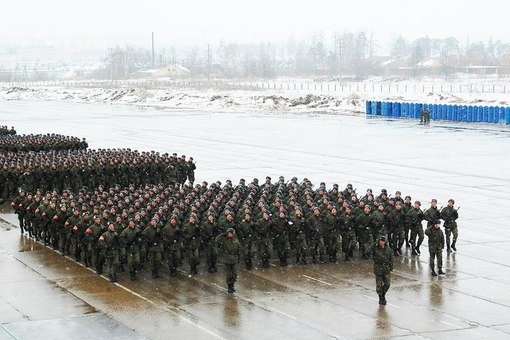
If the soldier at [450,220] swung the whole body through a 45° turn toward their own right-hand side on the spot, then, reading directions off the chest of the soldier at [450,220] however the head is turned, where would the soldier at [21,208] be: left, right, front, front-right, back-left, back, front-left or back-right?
right

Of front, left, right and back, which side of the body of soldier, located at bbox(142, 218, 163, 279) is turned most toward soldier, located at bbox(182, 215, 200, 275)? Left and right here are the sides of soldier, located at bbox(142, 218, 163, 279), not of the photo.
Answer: left

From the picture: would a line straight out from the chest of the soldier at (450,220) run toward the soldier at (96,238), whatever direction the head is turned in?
no

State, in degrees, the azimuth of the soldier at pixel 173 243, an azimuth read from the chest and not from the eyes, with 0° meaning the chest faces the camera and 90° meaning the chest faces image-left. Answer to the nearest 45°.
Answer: approximately 0°

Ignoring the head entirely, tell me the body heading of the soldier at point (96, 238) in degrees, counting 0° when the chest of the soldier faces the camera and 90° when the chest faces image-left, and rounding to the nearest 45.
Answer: approximately 315°

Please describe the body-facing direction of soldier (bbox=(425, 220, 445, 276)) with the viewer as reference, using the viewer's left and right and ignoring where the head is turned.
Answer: facing the viewer and to the right of the viewer

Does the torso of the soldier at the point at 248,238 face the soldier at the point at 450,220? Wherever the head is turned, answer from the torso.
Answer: no

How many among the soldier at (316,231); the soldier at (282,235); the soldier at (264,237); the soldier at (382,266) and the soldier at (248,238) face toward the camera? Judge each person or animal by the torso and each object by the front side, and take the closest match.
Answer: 5

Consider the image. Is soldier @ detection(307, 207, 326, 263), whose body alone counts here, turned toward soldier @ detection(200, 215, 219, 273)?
no

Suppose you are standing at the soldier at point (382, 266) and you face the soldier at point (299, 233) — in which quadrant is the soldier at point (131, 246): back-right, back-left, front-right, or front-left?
front-left

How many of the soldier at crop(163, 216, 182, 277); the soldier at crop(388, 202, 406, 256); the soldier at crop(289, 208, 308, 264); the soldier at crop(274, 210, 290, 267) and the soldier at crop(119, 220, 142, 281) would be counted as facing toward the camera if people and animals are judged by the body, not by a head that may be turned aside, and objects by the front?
5

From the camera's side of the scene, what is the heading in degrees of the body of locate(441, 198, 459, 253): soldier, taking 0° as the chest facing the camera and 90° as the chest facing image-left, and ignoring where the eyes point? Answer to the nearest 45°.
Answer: approximately 315°

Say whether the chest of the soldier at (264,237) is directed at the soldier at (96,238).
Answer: no

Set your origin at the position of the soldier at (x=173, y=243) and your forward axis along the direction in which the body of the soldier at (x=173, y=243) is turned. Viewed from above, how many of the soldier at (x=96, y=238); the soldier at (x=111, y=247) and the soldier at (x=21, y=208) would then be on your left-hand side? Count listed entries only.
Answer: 0

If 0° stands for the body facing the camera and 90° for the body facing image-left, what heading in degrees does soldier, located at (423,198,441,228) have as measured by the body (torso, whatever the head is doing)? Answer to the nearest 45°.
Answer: approximately 315°

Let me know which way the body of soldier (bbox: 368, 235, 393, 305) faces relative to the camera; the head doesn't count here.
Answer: toward the camera

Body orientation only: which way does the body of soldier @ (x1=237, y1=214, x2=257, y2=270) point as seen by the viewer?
toward the camera

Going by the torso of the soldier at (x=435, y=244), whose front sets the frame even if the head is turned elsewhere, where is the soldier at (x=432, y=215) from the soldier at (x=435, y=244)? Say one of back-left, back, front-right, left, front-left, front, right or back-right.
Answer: back-left
